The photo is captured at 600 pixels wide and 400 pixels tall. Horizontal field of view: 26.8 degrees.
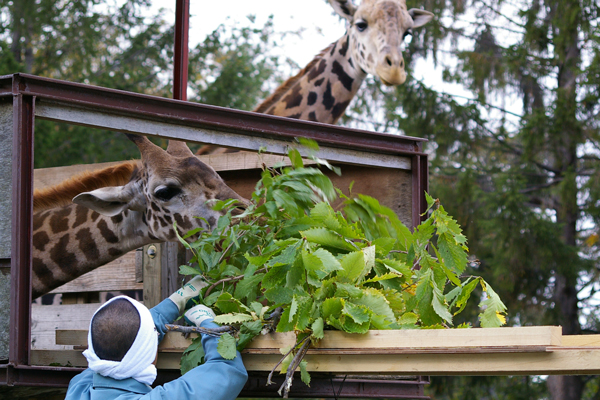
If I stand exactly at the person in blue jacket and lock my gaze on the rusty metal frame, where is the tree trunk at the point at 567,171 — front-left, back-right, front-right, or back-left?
front-right

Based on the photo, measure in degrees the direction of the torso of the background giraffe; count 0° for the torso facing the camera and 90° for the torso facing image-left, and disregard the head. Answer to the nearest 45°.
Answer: approximately 315°

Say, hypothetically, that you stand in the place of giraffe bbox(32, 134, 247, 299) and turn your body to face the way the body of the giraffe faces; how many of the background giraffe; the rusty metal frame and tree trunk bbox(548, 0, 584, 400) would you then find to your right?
1

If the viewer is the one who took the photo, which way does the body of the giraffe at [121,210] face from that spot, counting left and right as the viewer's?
facing to the right of the viewer

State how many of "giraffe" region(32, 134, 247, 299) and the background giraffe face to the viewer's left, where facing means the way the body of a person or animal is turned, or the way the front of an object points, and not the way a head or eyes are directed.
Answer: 0

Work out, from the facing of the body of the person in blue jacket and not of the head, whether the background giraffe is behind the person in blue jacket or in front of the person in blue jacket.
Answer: in front

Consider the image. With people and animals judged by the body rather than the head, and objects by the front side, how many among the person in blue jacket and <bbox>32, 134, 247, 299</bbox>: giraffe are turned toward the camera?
0

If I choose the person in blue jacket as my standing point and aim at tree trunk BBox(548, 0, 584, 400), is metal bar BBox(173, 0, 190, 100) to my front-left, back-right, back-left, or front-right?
front-left

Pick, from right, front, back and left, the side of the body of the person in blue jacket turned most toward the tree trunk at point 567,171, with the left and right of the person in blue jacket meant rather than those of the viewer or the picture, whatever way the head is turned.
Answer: front

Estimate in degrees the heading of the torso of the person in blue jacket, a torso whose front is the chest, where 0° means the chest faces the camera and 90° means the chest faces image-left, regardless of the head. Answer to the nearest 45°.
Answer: approximately 225°

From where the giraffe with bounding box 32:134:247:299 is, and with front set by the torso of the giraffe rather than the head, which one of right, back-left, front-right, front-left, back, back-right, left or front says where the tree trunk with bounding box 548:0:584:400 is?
front-left

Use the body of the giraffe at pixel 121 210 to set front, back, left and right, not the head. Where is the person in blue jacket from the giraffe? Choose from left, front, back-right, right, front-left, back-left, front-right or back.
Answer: right
